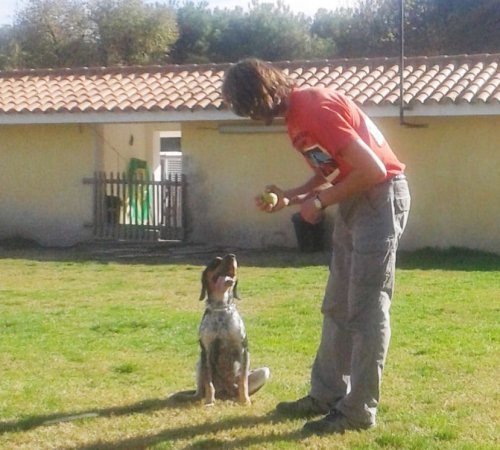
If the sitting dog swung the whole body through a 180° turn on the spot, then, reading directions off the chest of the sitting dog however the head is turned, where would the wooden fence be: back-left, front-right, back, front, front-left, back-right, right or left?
front

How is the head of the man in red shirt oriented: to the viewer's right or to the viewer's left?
to the viewer's left

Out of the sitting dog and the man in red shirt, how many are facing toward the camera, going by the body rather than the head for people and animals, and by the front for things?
1

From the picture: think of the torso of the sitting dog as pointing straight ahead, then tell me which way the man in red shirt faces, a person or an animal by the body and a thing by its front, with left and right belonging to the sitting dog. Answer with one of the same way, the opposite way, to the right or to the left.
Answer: to the right

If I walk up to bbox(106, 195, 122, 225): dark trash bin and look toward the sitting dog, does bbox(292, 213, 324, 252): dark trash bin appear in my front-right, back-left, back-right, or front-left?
front-left

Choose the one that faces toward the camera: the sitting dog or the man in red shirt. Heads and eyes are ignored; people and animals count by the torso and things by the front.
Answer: the sitting dog

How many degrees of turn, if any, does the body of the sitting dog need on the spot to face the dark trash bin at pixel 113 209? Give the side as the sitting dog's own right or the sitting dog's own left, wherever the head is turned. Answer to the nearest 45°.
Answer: approximately 180°

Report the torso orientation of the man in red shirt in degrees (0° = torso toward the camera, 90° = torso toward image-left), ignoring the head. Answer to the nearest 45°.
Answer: approximately 90°
